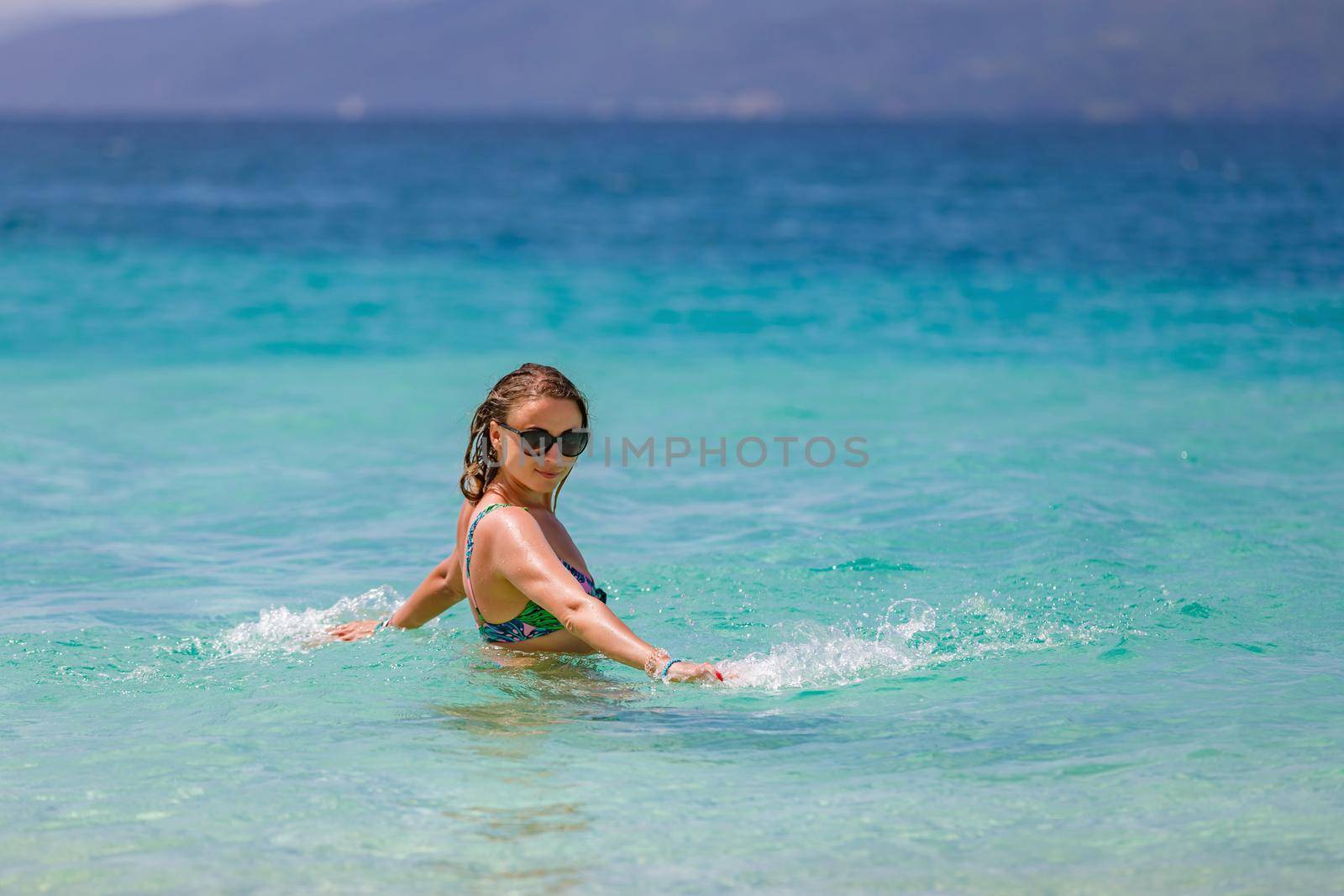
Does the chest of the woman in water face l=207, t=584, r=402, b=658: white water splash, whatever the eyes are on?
no

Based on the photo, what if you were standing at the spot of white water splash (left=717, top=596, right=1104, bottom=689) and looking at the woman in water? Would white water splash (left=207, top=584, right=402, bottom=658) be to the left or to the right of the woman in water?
right
